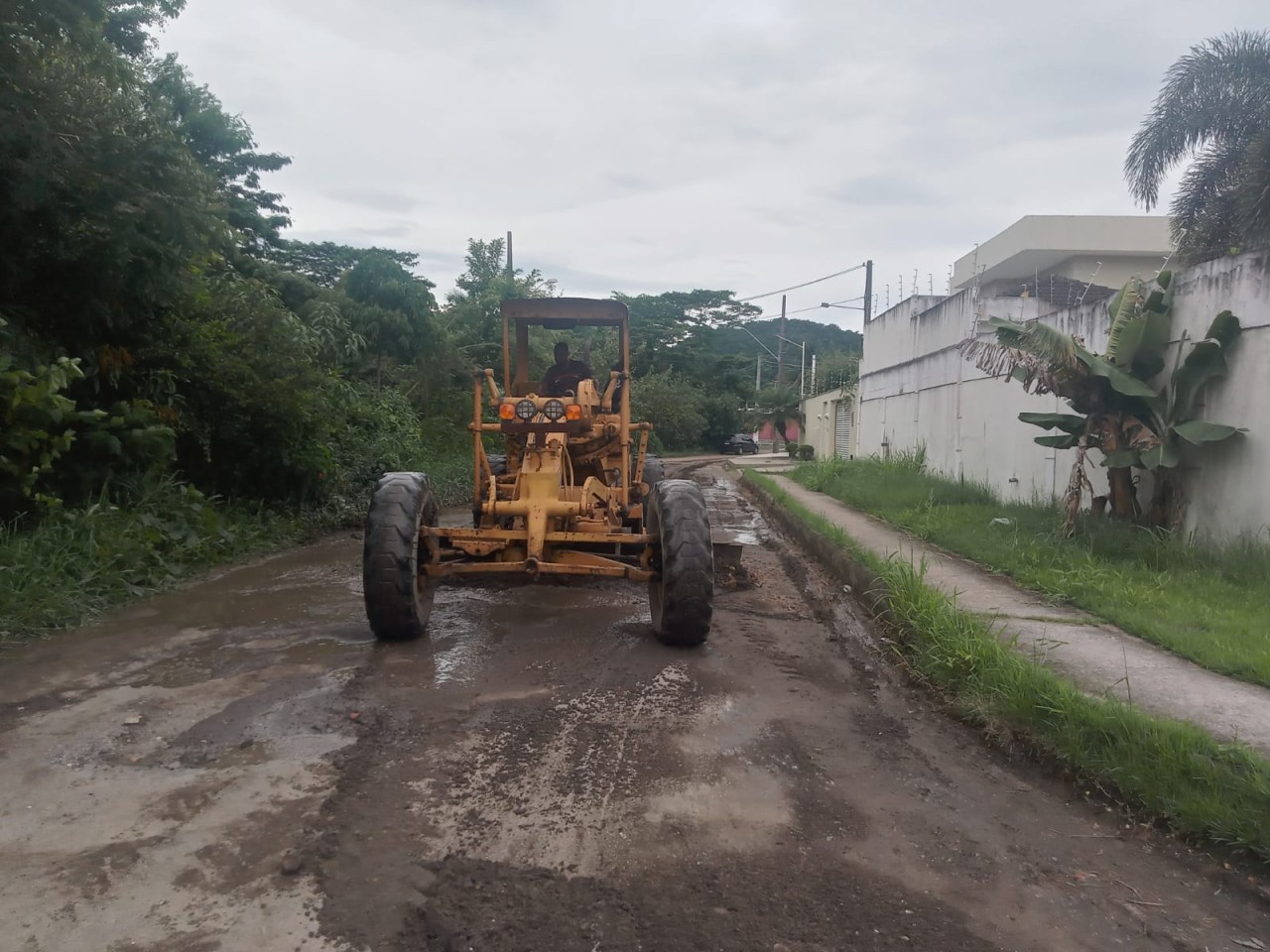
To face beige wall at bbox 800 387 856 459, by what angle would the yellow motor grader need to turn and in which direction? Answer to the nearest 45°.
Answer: approximately 180°

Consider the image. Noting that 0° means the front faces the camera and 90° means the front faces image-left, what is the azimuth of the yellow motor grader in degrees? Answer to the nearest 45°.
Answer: approximately 0°

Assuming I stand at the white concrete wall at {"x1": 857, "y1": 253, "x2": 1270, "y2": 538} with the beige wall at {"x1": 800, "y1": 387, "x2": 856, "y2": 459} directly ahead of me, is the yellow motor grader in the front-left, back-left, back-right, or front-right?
back-left

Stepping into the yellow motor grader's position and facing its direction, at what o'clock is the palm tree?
The palm tree is roughly at 8 o'clock from the yellow motor grader.

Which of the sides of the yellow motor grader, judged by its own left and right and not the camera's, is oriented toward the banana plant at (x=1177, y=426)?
left

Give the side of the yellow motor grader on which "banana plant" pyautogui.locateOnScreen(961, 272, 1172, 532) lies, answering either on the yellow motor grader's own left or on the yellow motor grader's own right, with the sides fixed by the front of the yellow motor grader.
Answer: on the yellow motor grader's own left
